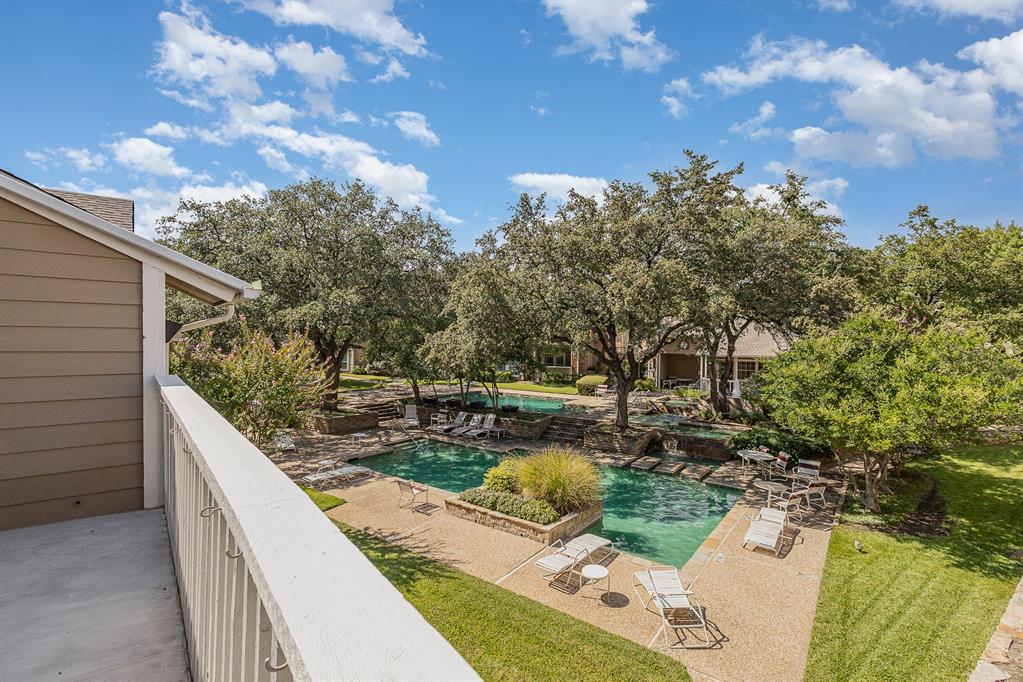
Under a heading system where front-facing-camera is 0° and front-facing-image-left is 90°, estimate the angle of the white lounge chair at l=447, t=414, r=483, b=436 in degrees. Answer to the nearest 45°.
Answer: approximately 45°

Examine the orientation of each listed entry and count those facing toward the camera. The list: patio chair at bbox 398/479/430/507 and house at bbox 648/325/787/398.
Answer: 1

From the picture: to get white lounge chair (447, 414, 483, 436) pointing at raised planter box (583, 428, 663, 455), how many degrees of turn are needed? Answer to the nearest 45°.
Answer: approximately 90° to its left

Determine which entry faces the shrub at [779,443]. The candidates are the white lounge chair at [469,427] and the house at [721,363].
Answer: the house

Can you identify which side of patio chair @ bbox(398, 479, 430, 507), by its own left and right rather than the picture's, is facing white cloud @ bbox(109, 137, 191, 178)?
left

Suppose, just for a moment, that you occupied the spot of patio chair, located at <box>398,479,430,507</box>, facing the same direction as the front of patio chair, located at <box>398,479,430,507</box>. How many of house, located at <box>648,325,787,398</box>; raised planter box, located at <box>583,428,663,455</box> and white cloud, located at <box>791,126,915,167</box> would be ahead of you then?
3

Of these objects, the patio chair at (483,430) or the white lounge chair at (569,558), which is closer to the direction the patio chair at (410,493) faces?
the patio chair

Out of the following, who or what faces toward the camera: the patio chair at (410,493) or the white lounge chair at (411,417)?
the white lounge chair

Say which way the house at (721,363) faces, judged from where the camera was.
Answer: facing the viewer

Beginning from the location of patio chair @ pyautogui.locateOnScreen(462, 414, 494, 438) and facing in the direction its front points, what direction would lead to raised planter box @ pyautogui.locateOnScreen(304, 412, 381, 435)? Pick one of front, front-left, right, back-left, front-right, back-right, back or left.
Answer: front-right

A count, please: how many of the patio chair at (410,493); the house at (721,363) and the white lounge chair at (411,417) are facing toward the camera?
2

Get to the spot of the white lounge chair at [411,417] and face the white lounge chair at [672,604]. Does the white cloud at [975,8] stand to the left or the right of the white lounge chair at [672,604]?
left

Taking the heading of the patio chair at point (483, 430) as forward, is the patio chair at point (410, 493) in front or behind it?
in front

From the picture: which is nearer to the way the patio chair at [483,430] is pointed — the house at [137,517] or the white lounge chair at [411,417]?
the house
